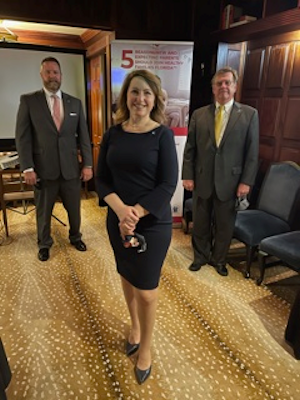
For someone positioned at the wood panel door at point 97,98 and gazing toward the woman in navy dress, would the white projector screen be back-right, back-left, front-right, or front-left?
back-right

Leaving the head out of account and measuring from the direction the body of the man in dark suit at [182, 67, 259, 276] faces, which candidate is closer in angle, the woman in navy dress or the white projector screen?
the woman in navy dress

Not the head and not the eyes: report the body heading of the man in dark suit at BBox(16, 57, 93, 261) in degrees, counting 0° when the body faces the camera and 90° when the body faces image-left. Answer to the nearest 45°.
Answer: approximately 0°

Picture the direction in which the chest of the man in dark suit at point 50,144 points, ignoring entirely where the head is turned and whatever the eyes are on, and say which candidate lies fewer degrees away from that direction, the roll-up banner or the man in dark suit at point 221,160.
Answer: the man in dark suit

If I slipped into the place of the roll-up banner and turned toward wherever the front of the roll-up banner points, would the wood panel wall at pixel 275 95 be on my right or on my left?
on my left

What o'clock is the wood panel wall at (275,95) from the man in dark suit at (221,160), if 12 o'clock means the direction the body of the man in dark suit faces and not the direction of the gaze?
The wood panel wall is roughly at 7 o'clock from the man in dark suit.

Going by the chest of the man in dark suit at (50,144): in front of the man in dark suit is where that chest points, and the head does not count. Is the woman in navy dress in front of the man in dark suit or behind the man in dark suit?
in front

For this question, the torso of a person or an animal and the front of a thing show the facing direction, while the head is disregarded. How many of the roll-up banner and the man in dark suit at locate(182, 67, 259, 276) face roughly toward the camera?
2

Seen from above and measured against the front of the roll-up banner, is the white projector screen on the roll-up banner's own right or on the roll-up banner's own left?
on the roll-up banner's own right
